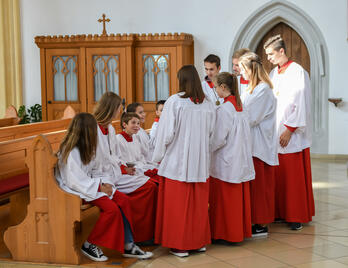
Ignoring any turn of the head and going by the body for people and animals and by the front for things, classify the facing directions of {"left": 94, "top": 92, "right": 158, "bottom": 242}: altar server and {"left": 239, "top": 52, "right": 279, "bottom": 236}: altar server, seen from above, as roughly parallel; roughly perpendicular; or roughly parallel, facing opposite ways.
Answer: roughly parallel, facing opposite ways

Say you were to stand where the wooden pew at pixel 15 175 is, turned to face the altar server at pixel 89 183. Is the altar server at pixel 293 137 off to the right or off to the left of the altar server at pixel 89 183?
left

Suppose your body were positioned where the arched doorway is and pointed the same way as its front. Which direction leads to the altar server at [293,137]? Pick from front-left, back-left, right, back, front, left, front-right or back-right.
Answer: front

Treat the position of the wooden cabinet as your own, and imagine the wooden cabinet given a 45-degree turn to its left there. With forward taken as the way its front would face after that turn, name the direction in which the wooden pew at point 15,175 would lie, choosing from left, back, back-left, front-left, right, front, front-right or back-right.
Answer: front-right

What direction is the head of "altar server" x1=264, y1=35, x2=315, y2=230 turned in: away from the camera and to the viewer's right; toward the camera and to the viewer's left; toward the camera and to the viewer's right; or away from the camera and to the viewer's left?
toward the camera and to the viewer's left

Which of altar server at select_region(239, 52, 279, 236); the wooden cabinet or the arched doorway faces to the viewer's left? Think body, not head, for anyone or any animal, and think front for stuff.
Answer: the altar server

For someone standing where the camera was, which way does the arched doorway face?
facing the viewer

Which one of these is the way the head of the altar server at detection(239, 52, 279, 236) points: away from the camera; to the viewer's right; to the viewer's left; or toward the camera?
to the viewer's left

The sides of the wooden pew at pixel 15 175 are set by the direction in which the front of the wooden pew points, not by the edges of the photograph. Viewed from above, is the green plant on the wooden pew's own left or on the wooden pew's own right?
on the wooden pew's own left

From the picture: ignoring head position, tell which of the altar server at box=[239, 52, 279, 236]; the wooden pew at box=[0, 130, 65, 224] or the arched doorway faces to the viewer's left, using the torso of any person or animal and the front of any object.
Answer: the altar server

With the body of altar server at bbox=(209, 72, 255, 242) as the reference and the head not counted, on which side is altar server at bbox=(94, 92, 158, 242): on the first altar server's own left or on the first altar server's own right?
on the first altar server's own left

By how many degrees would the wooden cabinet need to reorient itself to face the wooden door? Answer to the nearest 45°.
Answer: approximately 90° to its left

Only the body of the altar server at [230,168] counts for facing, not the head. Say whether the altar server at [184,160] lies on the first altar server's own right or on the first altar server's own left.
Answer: on the first altar server's own left

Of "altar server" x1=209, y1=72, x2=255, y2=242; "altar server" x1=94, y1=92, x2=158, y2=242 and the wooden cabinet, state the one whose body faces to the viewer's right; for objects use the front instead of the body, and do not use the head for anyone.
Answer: "altar server" x1=94, y1=92, x2=158, y2=242

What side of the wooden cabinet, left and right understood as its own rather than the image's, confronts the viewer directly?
front

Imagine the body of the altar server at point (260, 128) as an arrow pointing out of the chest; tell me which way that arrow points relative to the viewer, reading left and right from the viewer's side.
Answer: facing to the left of the viewer

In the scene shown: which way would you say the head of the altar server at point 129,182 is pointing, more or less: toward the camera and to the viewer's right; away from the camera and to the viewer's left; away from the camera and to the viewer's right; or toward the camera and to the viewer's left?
away from the camera and to the viewer's right

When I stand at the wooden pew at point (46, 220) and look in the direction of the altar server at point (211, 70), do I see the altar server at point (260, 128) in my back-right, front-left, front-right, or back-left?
front-right
